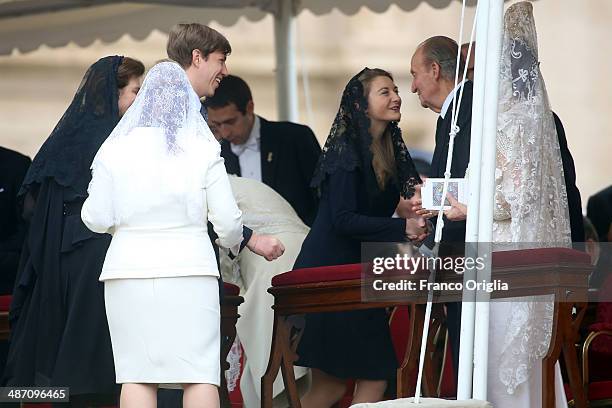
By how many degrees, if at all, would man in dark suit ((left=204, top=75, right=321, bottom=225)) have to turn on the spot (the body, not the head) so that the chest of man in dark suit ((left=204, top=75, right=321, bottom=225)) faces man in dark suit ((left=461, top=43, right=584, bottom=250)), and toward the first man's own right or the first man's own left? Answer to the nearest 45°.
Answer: approximately 90° to the first man's own left

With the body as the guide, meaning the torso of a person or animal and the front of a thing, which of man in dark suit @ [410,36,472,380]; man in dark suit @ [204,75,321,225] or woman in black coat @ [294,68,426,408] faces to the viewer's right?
the woman in black coat

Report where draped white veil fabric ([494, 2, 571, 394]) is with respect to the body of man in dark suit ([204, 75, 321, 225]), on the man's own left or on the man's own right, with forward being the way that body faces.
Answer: on the man's own left

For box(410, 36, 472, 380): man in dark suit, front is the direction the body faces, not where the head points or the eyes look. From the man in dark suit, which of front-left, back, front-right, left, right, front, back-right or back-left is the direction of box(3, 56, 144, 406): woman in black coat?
front

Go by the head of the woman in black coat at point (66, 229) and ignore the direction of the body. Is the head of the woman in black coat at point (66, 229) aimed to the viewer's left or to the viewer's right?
to the viewer's right

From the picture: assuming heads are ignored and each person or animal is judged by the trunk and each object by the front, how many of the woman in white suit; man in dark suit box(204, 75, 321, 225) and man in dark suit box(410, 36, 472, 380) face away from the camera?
1

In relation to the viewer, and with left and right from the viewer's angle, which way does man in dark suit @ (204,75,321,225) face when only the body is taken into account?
facing the viewer and to the left of the viewer

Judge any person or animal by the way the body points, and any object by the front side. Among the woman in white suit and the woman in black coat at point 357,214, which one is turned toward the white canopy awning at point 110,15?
the woman in white suit

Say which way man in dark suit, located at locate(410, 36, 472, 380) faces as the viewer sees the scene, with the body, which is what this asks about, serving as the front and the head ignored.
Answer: to the viewer's left

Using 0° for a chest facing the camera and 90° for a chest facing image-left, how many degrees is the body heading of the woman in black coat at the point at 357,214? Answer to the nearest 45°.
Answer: approximately 270°

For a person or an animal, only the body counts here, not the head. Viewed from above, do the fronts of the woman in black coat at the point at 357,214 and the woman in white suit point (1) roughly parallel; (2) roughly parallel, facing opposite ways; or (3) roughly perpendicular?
roughly perpendicular

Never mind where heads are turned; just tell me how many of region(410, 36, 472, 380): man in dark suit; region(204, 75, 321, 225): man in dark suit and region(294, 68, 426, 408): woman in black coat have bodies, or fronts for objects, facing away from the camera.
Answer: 0

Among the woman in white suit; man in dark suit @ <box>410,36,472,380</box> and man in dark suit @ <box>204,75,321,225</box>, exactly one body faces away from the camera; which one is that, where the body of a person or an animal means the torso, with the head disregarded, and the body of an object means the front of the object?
the woman in white suit
